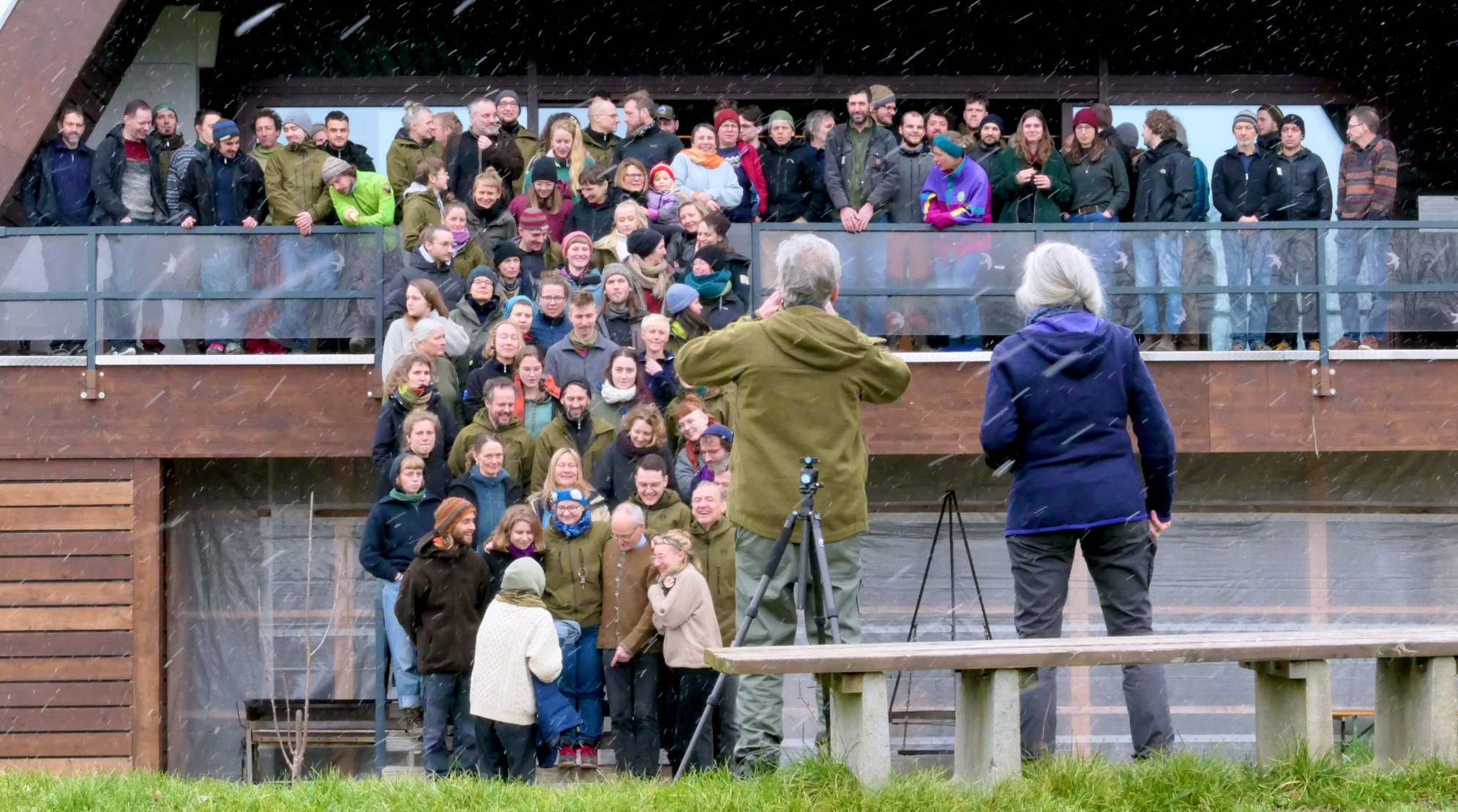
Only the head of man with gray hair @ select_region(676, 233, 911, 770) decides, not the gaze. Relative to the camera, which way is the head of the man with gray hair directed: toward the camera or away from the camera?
away from the camera

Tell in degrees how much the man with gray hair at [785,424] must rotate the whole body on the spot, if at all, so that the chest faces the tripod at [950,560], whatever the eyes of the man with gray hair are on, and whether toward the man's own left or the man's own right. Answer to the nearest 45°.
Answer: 0° — they already face it

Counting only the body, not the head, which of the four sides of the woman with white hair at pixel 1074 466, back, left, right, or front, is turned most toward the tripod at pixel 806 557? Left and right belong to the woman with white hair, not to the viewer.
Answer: left

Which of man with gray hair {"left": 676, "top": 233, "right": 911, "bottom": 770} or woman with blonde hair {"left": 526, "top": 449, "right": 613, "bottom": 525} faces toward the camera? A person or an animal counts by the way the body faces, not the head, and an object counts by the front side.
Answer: the woman with blonde hair

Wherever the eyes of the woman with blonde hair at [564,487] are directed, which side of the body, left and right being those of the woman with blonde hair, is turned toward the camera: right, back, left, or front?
front

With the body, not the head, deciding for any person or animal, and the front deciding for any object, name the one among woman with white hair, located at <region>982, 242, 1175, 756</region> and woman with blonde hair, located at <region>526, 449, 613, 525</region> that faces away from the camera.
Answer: the woman with white hair

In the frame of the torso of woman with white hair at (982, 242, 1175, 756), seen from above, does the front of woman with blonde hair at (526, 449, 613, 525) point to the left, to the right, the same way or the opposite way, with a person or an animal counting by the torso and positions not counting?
the opposite way

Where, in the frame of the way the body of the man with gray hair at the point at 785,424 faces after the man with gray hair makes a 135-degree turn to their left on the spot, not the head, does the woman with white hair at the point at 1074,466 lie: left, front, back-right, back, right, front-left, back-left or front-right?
back-left

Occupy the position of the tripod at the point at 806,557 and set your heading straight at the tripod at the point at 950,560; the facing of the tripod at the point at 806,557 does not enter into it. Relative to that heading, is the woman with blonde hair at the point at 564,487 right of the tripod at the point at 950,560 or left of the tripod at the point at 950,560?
left

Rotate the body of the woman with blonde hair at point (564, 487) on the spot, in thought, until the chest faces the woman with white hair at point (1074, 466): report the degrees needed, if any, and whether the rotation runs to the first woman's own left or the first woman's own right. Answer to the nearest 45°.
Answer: approximately 45° to the first woman's own left

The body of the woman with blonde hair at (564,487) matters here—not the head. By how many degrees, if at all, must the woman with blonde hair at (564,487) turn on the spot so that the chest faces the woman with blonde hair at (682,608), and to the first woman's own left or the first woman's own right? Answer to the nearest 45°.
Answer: approximately 45° to the first woman's own left

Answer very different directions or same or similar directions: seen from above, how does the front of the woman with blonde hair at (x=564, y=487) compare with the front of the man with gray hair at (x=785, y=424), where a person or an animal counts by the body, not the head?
very different directions

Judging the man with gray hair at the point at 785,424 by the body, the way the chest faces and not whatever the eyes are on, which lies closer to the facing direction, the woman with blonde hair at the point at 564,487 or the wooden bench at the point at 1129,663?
the woman with blonde hair

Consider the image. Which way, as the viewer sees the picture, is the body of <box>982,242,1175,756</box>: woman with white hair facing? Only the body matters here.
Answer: away from the camera

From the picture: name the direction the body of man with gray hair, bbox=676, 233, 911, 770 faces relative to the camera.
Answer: away from the camera

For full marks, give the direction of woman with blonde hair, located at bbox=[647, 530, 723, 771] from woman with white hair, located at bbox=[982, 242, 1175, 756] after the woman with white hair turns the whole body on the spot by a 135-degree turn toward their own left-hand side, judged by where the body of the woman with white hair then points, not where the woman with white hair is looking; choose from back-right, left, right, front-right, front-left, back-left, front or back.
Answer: right

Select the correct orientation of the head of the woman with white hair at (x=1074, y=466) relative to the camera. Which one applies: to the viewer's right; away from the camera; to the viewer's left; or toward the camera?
away from the camera
